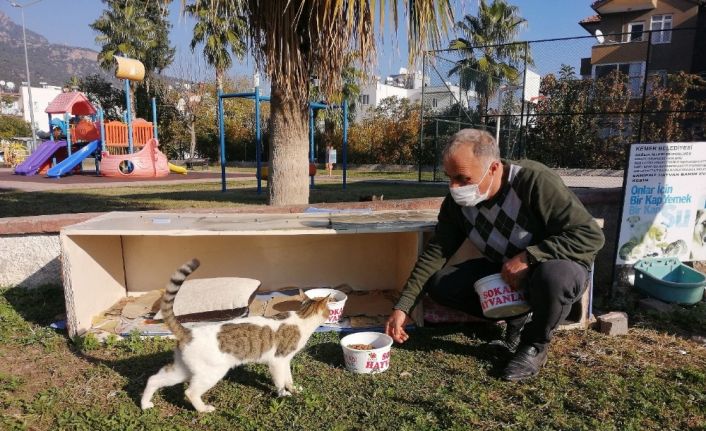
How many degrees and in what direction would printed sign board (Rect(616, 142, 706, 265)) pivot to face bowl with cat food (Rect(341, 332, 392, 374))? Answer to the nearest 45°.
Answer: approximately 45° to its right

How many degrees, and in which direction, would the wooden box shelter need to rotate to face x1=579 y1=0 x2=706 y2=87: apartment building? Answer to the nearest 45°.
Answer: approximately 135° to its left

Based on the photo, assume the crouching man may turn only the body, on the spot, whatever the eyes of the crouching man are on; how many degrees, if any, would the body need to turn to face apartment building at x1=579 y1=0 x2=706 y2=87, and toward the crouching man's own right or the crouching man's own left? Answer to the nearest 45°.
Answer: approximately 135° to the crouching man's own right

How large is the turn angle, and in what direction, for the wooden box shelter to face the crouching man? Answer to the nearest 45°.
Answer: approximately 45° to its left

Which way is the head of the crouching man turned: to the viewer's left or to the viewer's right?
to the viewer's left

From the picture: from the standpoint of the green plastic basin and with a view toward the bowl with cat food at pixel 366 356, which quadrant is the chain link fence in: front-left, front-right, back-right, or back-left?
back-right

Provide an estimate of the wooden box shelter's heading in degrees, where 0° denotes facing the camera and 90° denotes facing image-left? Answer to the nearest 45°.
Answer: approximately 0°

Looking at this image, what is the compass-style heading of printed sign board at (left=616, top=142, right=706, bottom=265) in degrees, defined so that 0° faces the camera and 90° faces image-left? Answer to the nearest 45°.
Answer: approximately 0°

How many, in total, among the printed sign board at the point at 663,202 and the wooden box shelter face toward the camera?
2

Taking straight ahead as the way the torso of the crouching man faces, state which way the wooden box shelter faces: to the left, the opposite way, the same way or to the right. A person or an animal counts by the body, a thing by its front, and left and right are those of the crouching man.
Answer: to the left

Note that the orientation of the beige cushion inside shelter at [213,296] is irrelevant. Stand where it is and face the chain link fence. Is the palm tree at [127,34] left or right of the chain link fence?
left

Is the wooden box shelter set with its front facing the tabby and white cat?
yes

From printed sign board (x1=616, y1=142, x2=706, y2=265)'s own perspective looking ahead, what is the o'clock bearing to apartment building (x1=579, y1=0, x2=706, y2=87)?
The apartment building is roughly at 6 o'clock from the printed sign board.

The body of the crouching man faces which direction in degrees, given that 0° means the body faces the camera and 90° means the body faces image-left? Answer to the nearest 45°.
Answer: approximately 45°
